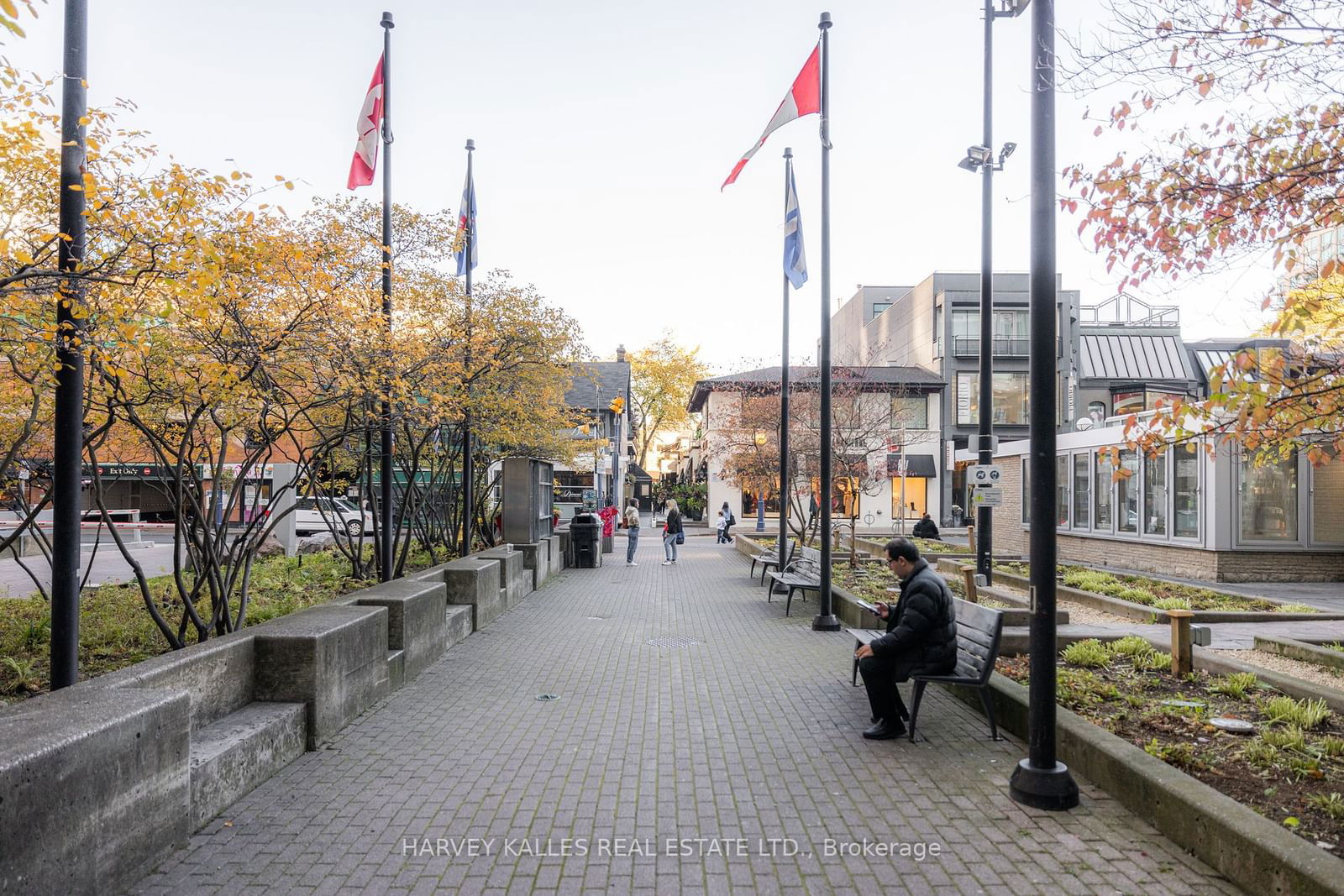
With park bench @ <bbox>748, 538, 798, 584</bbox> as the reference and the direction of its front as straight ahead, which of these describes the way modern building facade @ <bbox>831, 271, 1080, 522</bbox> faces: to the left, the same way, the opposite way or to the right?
to the left

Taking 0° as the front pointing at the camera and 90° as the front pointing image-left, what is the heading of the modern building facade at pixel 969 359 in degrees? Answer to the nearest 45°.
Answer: approximately 0°

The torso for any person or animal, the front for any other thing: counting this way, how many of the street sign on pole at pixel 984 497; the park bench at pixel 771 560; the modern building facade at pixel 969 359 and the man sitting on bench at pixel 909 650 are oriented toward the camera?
2

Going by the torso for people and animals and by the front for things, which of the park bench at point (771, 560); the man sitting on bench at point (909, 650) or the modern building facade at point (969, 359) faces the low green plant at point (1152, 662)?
the modern building facade

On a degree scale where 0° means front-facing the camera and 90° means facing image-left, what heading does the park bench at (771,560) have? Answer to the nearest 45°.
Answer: approximately 90°

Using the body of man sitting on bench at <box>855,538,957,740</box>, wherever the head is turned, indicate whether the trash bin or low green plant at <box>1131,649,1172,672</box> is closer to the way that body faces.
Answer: the trash bin

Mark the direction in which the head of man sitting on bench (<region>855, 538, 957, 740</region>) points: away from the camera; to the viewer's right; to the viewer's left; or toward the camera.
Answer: to the viewer's left

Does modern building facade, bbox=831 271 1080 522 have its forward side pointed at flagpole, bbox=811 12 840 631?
yes

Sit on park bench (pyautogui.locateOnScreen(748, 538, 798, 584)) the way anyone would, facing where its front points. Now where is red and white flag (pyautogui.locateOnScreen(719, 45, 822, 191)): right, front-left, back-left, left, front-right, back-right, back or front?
left

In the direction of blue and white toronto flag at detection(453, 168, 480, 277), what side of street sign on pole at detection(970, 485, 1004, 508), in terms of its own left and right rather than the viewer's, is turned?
right

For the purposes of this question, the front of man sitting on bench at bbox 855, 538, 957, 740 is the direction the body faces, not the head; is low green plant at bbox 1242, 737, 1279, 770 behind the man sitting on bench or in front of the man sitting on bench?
behind

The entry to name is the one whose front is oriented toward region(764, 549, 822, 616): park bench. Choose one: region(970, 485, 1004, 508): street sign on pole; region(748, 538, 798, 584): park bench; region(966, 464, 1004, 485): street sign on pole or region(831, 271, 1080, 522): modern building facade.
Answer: the modern building facade

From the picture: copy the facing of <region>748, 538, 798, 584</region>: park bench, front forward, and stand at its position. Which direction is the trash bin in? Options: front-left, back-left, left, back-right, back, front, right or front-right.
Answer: front-right

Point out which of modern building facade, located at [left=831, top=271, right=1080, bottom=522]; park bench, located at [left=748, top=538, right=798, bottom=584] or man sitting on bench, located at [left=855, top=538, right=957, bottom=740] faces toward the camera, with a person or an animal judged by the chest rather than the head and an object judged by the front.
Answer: the modern building facade
